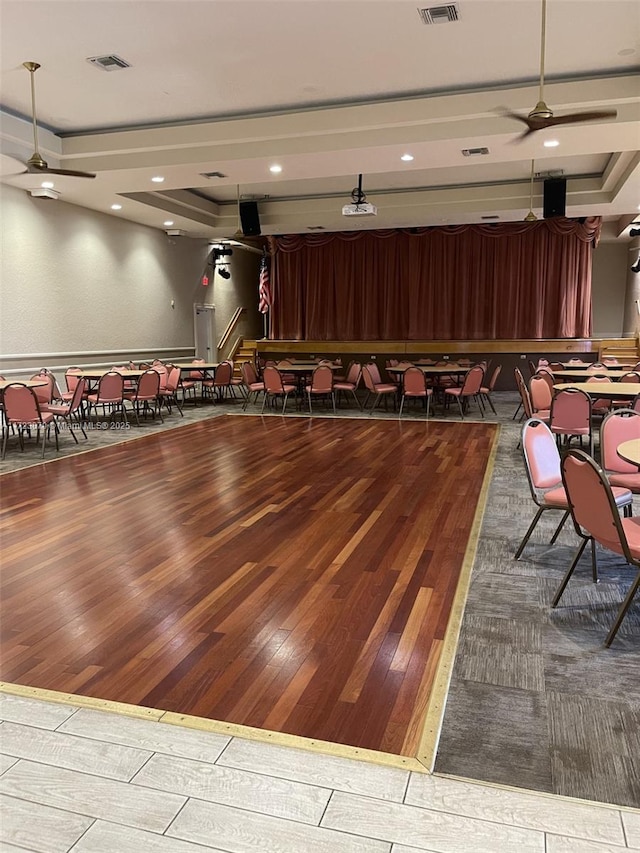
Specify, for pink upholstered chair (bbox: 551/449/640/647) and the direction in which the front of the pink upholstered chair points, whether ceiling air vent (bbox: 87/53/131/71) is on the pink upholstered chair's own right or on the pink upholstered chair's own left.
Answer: on the pink upholstered chair's own left

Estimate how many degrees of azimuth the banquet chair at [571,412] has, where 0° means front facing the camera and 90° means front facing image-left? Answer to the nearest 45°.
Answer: approximately 180°

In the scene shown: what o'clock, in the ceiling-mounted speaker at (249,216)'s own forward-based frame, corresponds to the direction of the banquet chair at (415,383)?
The banquet chair is roughly at 11 o'clock from the ceiling-mounted speaker.

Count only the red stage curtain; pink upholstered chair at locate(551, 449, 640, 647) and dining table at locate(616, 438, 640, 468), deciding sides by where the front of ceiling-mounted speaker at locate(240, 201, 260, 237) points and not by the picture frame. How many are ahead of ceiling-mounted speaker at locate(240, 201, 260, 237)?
2

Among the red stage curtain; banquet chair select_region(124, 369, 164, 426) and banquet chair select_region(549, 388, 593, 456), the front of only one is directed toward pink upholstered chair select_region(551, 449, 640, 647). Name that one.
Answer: the red stage curtain

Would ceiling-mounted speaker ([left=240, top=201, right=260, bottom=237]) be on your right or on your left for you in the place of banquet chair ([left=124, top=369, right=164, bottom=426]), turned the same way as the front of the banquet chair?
on your right

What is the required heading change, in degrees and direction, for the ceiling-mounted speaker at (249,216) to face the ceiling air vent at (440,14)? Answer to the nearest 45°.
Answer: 0° — it already faces it

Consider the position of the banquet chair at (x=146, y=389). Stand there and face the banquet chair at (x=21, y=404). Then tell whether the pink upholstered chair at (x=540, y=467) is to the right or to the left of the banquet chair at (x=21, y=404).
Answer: left

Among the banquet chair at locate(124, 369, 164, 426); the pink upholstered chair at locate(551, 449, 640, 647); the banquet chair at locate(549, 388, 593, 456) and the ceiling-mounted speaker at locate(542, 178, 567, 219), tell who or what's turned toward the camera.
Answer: the ceiling-mounted speaker

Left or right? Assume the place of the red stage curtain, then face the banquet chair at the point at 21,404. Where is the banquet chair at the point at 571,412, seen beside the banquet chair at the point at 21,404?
left

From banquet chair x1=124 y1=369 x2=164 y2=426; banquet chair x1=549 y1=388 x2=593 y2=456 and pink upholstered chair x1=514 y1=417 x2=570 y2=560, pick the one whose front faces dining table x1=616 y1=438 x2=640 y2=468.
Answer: the pink upholstered chair

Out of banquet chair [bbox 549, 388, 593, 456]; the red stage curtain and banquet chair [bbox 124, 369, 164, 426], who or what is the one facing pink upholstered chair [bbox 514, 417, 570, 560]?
the red stage curtain
